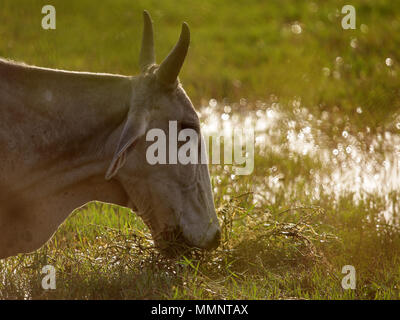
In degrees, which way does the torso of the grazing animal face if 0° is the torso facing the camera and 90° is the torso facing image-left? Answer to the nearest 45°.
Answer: approximately 270°
